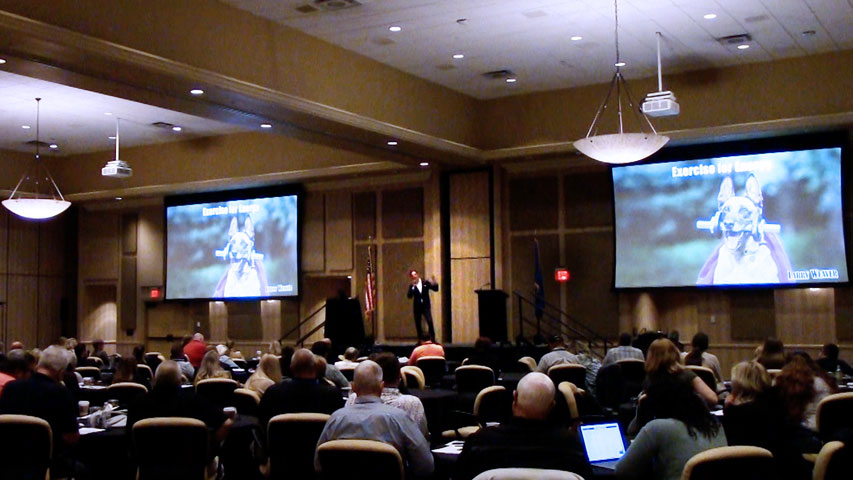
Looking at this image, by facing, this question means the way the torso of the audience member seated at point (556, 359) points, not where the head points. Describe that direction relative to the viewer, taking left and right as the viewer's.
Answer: facing away from the viewer

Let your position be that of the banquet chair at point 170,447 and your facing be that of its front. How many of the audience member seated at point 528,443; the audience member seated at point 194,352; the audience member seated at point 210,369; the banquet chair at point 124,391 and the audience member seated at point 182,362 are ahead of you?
4

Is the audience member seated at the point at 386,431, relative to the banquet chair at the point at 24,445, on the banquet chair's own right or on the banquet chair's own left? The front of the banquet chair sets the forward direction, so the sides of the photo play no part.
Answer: on the banquet chair's own right

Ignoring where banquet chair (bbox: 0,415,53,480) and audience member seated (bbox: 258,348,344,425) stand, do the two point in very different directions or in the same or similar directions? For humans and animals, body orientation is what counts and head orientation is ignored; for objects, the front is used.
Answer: same or similar directions

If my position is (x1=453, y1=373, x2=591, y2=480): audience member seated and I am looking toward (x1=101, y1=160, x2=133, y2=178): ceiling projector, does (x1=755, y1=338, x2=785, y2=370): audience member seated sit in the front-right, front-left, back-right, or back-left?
front-right

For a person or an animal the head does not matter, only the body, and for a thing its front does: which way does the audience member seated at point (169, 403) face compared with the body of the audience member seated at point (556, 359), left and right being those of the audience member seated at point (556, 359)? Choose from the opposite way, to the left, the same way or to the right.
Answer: the same way

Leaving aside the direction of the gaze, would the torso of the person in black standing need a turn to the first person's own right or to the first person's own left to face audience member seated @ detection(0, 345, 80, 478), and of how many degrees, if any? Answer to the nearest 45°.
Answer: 0° — they already face them

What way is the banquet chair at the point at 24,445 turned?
away from the camera

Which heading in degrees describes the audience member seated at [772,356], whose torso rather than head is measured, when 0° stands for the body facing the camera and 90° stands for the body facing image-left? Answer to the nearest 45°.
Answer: approximately 180°

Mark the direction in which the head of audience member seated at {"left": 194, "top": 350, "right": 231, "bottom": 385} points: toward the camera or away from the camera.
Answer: away from the camera

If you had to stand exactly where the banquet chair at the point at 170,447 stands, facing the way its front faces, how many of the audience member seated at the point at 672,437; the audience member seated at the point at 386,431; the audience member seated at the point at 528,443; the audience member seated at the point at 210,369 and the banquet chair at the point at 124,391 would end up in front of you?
2

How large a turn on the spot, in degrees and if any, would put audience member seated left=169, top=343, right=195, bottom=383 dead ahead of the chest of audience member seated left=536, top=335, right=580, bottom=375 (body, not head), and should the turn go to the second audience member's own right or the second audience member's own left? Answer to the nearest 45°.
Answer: approximately 90° to the second audience member's own left

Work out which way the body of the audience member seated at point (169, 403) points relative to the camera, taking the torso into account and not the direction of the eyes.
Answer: away from the camera

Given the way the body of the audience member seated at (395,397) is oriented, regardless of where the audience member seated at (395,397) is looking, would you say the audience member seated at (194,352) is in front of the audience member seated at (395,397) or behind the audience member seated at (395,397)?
in front

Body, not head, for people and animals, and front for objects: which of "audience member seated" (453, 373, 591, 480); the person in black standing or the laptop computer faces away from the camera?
the audience member seated

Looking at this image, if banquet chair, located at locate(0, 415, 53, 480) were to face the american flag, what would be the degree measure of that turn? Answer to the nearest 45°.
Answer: approximately 45° to its right

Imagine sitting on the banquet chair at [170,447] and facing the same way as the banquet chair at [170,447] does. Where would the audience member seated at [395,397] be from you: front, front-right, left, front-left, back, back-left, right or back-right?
right

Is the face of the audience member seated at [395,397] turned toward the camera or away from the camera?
away from the camera
